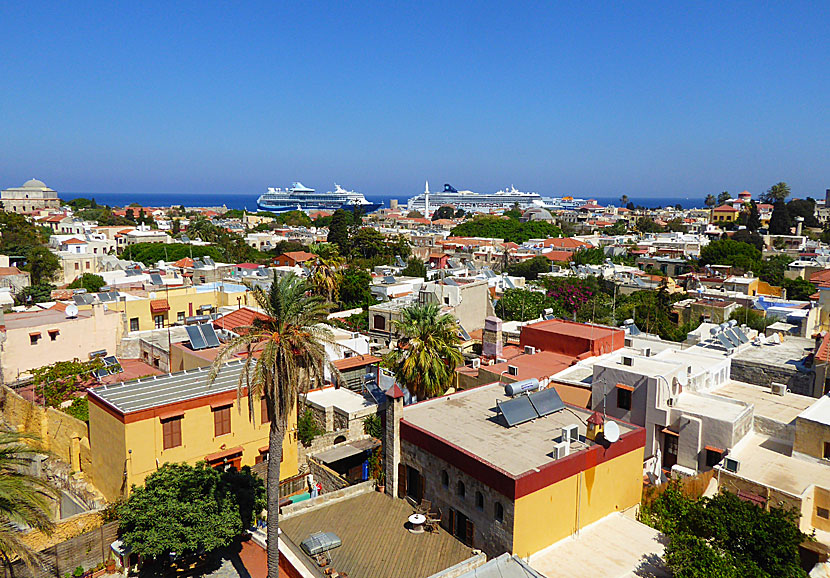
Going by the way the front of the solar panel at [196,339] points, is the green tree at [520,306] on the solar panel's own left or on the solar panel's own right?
on the solar panel's own left

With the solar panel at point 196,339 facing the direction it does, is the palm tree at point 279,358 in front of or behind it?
in front

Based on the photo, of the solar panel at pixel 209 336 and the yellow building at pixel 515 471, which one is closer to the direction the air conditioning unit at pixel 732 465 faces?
the yellow building

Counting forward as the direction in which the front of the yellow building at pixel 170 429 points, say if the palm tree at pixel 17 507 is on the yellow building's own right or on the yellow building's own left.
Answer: on the yellow building's own right

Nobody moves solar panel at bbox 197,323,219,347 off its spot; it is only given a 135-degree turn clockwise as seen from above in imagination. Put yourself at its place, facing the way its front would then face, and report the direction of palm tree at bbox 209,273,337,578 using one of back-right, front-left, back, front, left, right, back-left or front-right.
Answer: left

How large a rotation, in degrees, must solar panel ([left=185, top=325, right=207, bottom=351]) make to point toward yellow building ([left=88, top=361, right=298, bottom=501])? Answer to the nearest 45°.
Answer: approximately 45° to its right

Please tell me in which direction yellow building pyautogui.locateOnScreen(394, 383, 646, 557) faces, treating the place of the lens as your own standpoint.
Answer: facing the viewer and to the left of the viewer

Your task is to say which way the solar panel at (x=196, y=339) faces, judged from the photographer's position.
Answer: facing the viewer and to the right of the viewer

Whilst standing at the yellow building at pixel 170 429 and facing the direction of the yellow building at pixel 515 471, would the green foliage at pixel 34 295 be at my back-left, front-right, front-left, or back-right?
back-left

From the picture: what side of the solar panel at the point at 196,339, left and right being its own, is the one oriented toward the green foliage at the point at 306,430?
front

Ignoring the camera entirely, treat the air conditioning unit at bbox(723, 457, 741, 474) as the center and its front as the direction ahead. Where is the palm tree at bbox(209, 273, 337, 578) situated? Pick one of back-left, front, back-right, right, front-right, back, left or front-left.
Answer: front

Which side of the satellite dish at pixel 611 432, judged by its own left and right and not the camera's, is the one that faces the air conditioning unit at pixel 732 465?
left

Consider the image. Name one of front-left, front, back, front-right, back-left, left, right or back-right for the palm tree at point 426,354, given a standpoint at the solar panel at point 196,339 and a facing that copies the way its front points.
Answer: front
